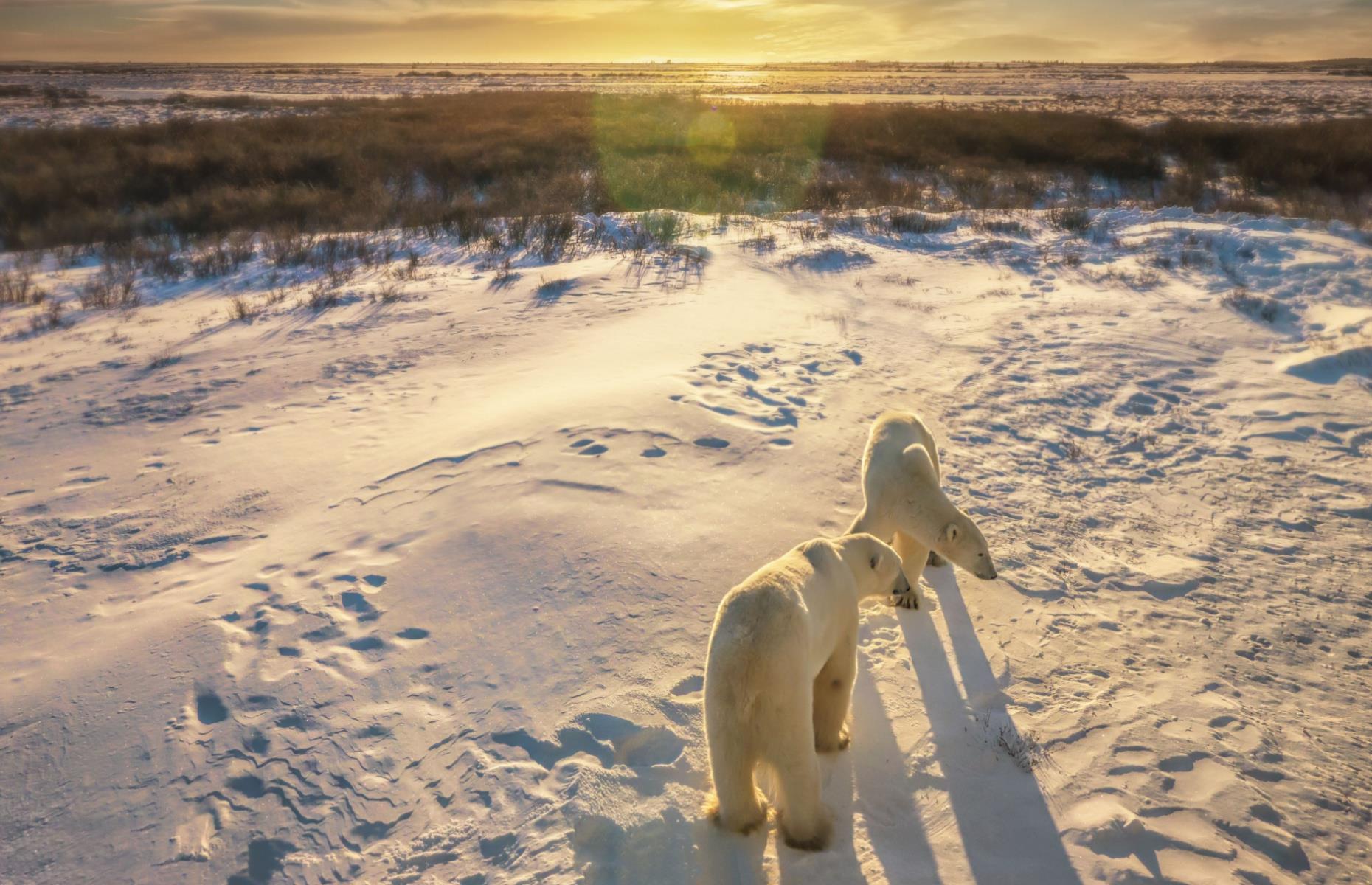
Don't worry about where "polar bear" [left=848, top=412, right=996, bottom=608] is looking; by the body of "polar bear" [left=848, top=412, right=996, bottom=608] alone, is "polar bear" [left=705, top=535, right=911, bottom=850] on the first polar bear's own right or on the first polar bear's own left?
on the first polar bear's own right

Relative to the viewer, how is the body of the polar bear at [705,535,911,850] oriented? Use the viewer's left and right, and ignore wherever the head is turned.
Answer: facing away from the viewer and to the right of the viewer

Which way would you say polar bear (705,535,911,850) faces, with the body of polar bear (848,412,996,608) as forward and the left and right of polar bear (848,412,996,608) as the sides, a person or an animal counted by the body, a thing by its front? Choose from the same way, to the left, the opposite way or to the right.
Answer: to the left

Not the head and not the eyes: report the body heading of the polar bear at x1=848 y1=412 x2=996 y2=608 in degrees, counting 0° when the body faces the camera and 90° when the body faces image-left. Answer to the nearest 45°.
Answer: approximately 315°

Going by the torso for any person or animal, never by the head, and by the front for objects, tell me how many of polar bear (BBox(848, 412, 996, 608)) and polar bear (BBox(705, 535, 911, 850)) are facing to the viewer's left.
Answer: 0

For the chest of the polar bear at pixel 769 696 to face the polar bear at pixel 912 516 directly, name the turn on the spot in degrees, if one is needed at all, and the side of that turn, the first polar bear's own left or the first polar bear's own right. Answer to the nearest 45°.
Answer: approximately 45° to the first polar bear's own left
